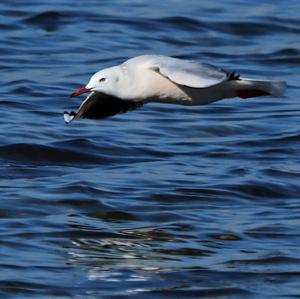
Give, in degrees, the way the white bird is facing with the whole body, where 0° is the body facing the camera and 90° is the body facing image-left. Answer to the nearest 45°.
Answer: approximately 90°
